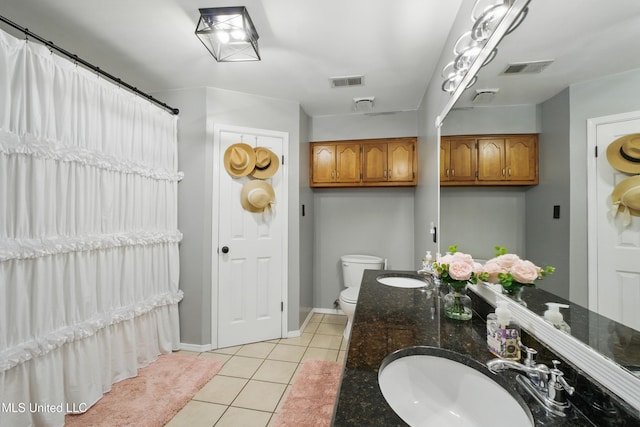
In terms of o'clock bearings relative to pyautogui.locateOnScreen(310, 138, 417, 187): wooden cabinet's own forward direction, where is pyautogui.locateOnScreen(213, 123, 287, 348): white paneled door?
The white paneled door is roughly at 2 o'clock from the wooden cabinet.

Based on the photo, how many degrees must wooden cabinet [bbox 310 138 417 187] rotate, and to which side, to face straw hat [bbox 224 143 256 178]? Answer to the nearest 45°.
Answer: approximately 45° to its right

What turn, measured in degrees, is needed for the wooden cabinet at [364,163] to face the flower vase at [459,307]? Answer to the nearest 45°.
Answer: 0° — it already faces it

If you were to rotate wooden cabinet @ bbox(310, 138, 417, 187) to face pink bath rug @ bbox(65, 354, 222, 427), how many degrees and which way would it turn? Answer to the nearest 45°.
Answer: approximately 45° to its right

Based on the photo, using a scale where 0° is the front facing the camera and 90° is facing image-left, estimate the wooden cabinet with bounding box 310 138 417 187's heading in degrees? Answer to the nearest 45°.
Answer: approximately 0°

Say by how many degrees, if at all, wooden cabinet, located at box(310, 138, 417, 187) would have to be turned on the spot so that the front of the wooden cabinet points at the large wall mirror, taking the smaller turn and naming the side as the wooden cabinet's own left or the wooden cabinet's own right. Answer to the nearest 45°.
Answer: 0° — it already faces it

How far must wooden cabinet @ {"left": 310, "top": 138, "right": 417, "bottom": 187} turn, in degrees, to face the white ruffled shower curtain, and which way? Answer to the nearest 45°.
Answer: approximately 45° to its right

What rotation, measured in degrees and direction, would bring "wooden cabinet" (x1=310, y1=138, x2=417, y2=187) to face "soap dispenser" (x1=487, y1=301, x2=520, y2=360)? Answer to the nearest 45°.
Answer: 0° — it already faces it
